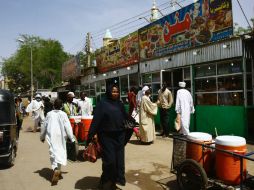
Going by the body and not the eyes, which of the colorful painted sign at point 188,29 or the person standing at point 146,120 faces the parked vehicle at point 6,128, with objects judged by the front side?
the colorful painted sign

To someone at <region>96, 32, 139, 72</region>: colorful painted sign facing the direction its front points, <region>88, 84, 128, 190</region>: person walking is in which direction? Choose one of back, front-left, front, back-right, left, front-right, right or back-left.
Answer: front-left

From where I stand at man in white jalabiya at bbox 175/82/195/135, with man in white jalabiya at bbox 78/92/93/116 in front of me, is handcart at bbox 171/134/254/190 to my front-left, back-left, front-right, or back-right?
back-left

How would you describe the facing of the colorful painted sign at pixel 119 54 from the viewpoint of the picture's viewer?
facing the viewer and to the left of the viewer

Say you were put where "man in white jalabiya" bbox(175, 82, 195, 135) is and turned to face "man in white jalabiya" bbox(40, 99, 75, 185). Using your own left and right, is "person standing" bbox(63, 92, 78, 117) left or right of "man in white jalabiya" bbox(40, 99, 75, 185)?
right

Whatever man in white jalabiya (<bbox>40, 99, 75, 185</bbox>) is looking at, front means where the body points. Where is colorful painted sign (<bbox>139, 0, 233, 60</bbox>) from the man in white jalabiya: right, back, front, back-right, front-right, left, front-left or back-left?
front-right

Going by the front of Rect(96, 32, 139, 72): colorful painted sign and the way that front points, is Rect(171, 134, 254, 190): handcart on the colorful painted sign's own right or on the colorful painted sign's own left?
on the colorful painted sign's own left

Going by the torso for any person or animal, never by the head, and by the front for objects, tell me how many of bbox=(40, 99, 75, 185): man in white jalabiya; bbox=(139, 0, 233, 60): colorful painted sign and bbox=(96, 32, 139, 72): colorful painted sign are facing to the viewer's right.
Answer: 0

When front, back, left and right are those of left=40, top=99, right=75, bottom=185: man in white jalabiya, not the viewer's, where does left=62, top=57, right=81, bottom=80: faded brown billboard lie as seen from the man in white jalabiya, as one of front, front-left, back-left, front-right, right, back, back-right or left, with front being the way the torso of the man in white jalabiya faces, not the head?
front

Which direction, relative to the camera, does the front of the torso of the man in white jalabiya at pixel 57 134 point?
away from the camera

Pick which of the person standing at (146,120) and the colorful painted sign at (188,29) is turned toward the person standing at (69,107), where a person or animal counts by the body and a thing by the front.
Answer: the colorful painted sign

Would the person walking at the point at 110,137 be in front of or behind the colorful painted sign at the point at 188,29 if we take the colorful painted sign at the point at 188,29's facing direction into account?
in front
